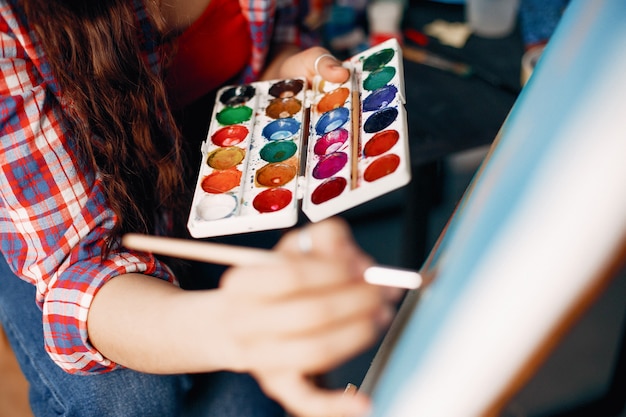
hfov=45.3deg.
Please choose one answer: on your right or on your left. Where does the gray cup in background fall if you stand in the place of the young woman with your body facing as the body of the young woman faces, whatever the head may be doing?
on your left

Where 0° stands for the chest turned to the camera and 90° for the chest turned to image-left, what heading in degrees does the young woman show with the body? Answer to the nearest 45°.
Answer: approximately 315°
